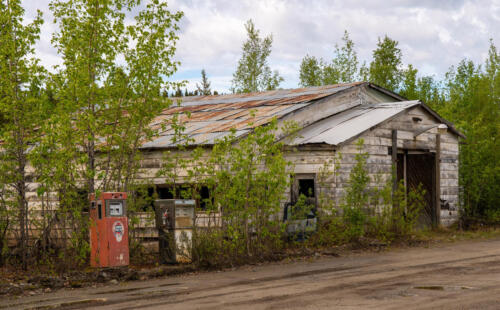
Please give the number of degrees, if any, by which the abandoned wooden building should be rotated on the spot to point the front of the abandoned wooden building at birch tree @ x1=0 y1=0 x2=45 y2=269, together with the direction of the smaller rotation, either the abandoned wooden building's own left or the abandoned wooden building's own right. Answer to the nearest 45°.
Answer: approximately 90° to the abandoned wooden building's own right

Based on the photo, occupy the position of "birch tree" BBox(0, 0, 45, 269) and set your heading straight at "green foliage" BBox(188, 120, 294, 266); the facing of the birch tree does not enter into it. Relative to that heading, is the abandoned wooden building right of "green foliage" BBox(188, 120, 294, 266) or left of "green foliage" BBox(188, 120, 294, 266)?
left

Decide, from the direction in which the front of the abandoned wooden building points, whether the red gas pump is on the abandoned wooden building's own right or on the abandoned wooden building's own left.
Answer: on the abandoned wooden building's own right
